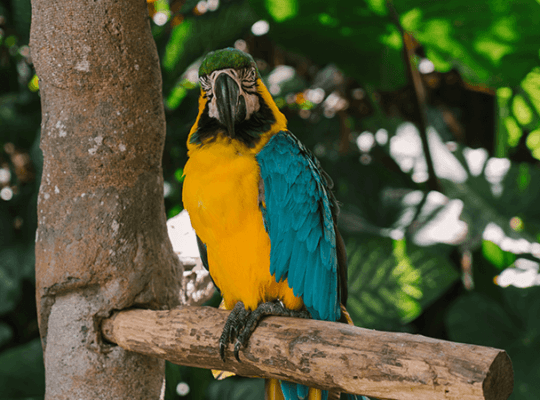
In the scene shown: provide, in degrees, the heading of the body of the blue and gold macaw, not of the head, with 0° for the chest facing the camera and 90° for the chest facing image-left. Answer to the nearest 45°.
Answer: approximately 45°

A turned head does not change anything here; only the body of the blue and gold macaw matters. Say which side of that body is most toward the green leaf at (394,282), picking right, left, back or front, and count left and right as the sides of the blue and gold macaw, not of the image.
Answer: back

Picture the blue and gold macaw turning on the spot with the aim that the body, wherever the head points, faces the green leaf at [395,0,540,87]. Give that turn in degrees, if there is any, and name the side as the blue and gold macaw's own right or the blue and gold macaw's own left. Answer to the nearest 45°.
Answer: approximately 180°

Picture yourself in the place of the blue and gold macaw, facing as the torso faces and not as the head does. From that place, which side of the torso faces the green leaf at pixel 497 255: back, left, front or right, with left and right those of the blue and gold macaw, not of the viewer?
back
